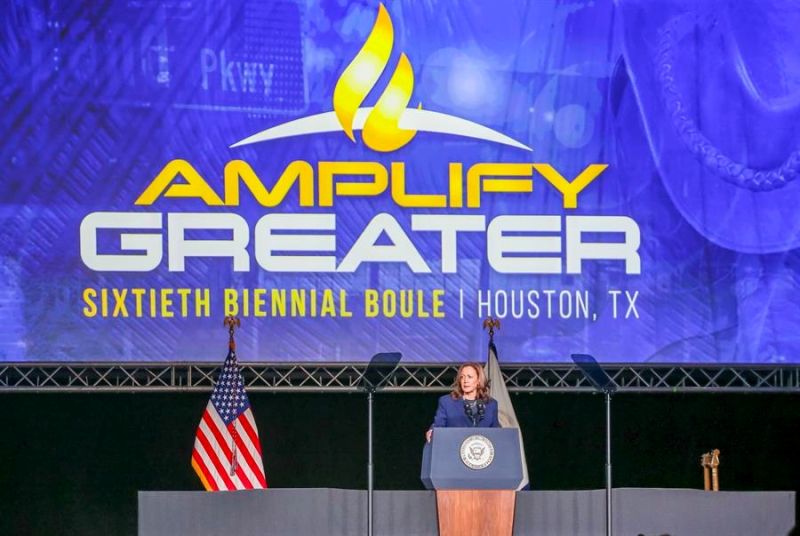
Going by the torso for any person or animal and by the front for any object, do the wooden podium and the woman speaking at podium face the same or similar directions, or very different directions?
same or similar directions

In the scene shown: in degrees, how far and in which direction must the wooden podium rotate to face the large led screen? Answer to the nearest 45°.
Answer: approximately 180°

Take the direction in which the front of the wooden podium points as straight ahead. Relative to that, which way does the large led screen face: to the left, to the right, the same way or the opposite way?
the same way

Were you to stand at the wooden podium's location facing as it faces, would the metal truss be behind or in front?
behind

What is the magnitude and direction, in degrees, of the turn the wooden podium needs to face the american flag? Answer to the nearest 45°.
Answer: approximately 135° to its right

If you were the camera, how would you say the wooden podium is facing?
facing the viewer

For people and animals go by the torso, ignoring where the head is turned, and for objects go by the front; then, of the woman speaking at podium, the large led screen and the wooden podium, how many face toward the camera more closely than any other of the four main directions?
3

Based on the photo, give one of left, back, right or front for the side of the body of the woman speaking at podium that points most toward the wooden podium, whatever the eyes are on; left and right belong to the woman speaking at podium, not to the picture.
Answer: front

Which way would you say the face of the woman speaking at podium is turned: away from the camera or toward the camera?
toward the camera

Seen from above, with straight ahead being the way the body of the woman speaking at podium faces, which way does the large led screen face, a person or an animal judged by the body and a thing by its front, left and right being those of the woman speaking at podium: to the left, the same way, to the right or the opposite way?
the same way

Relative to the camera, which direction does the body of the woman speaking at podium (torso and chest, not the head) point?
toward the camera

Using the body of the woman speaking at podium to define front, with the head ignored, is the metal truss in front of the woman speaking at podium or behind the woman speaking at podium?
behind
